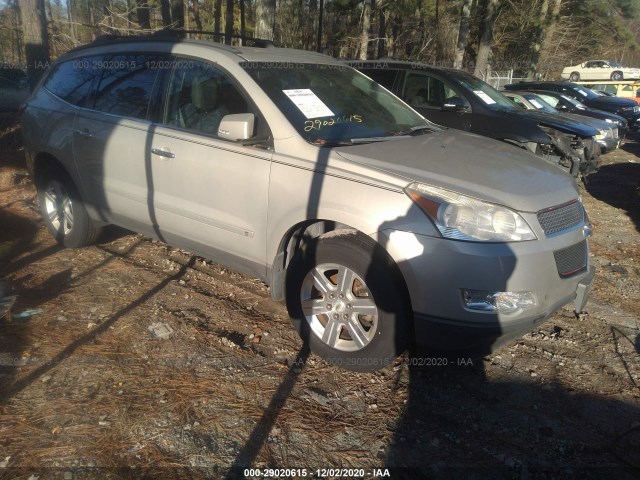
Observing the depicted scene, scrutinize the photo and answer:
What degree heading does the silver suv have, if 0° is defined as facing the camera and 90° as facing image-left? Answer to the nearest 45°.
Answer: approximately 315°

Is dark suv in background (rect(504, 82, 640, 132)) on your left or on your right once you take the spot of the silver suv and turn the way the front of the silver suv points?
on your left

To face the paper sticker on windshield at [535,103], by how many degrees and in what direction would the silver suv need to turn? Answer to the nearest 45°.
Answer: approximately 90° to its left

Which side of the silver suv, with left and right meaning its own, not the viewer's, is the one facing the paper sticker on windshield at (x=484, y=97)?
left

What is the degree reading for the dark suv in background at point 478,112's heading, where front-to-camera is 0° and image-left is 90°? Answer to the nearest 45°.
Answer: approximately 315°

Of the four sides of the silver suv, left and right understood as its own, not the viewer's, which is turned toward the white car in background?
left
